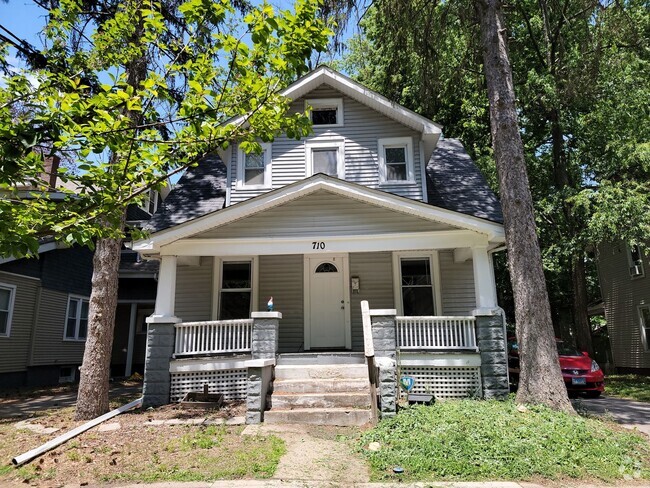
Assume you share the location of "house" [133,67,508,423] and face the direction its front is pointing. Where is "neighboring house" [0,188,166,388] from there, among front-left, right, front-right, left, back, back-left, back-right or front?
back-right

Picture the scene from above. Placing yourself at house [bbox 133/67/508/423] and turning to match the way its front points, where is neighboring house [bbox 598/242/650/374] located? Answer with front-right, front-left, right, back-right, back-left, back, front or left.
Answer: back-left

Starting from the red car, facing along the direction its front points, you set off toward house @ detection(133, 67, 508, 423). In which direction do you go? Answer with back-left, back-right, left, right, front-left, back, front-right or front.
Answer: right

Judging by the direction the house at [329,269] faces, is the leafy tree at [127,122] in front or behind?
in front

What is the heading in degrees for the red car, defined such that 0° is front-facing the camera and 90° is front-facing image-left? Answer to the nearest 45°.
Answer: approximately 315°

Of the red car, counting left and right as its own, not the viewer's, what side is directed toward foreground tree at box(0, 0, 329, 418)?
right

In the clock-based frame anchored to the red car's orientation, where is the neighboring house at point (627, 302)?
The neighboring house is roughly at 8 o'clock from the red car.

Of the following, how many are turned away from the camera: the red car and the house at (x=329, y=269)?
0

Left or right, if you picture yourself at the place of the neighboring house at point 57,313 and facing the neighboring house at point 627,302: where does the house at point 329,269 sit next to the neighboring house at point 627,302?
right

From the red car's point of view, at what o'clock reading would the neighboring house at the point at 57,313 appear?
The neighboring house is roughly at 4 o'clock from the red car.

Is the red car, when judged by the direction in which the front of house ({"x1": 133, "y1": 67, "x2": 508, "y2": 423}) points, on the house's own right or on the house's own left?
on the house's own left
